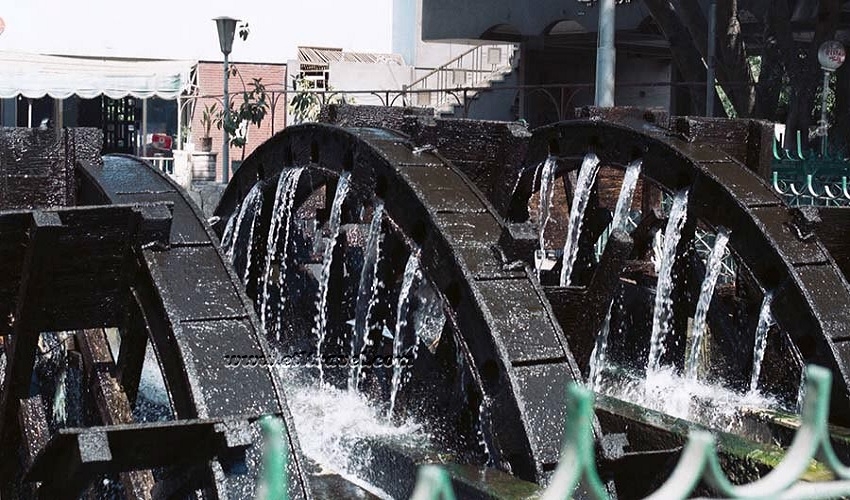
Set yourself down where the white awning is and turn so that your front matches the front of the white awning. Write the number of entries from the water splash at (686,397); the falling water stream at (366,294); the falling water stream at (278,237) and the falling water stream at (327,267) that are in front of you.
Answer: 4

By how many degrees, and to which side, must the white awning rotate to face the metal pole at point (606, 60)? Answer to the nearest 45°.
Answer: approximately 45° to its left

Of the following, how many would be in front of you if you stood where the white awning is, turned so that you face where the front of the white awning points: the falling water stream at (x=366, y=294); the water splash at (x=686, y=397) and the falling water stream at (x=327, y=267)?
3

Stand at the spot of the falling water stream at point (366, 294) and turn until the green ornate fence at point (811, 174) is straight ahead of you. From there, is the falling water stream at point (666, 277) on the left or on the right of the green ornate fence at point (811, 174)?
right
